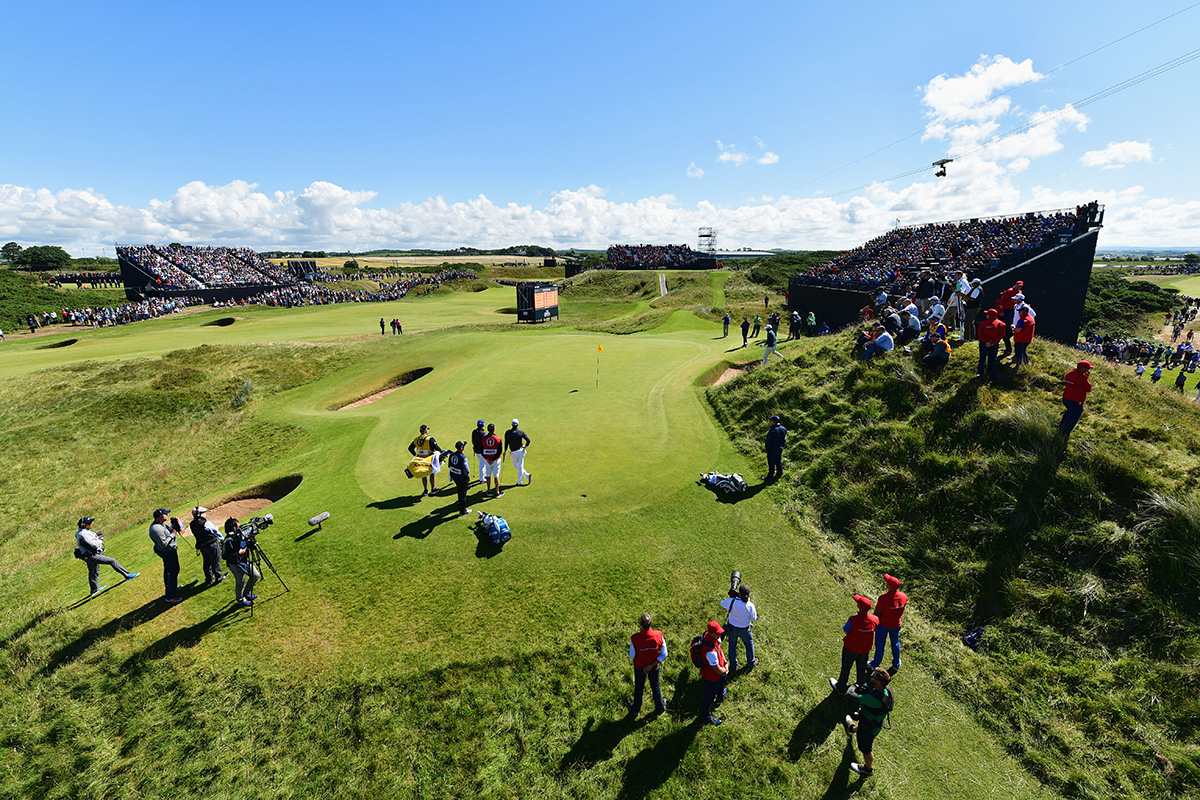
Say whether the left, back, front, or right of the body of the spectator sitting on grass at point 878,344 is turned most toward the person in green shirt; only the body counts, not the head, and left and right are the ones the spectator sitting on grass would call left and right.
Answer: left

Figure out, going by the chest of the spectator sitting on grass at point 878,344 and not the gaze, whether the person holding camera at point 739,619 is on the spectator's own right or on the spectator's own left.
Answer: on the spectator's own left

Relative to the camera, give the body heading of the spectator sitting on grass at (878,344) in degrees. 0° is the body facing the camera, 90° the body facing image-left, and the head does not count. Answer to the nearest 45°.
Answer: approximately 90°

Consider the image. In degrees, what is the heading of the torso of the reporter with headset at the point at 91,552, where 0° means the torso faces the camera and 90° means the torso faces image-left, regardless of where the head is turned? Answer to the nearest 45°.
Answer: approximately 270°

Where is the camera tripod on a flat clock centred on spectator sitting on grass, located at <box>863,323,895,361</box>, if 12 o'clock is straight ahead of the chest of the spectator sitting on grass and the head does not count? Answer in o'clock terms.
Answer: The camera tripod is roughly at 10 o'clock from the spectator sitting on grass.

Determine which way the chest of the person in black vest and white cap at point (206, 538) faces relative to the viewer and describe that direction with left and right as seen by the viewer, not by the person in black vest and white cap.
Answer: facing away from the viewer and to the right of the viewer

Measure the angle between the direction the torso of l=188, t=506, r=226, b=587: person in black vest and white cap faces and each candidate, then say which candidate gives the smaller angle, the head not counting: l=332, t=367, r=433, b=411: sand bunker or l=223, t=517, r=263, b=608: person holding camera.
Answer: the sand bunker

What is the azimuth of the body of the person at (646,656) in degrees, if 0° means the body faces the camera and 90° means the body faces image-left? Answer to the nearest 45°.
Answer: approximately 180°

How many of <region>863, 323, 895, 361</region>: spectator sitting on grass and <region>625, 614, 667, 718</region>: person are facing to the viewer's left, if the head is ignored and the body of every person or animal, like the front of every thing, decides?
1
